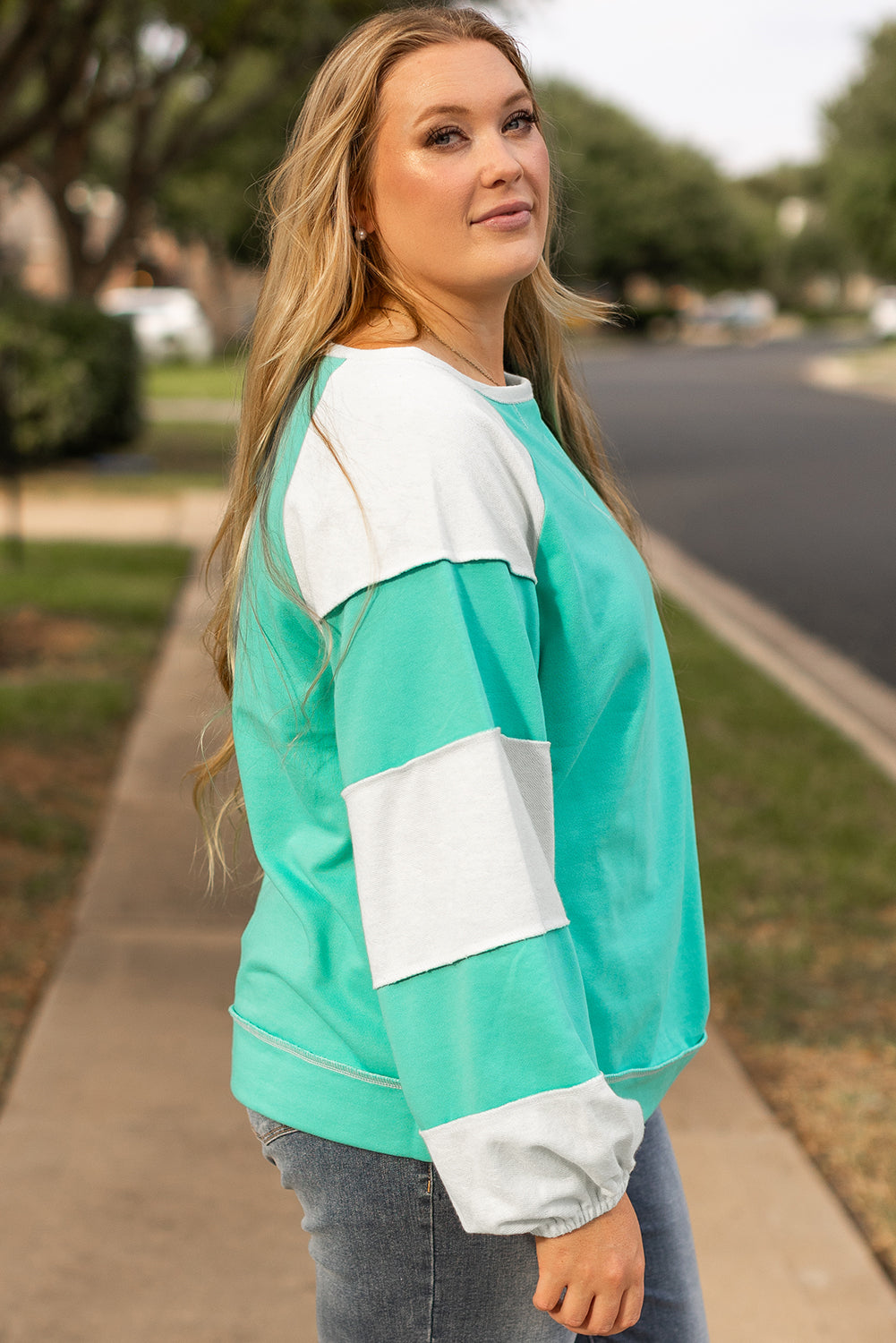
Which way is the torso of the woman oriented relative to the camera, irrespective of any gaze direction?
to the viewer's right

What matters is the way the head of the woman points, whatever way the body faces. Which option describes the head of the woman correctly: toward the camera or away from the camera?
toward the camera

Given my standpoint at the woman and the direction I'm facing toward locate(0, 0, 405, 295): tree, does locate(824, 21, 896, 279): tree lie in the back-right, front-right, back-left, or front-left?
front-right
